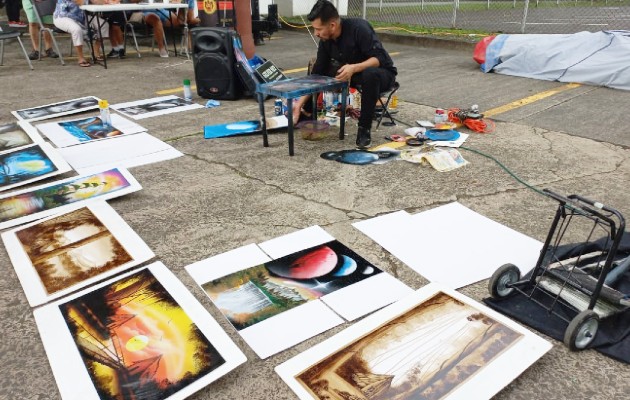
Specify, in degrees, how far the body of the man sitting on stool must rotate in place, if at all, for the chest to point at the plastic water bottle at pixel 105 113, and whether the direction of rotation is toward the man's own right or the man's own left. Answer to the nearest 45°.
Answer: approximately 45° to the man's own right

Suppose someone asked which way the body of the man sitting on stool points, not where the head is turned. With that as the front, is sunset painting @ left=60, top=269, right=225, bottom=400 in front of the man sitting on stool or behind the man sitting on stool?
in front

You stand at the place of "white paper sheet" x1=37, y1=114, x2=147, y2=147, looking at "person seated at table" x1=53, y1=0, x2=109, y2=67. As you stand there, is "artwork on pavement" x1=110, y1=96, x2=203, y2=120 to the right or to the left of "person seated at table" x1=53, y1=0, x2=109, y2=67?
right

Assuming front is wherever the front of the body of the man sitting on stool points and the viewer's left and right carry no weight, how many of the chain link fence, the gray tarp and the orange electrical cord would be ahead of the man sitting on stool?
0

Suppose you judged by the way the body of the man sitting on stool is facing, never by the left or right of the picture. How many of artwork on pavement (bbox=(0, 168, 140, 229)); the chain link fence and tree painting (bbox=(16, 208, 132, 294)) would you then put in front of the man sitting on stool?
2

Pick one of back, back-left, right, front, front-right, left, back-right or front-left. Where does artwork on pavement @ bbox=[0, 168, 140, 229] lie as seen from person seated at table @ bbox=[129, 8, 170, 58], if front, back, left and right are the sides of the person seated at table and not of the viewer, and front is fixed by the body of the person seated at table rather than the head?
right

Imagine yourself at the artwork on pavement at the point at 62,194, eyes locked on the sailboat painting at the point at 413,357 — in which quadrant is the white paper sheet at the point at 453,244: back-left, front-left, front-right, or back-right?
front-left

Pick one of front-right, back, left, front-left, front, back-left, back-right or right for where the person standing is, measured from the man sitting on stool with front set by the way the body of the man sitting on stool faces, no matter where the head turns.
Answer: right

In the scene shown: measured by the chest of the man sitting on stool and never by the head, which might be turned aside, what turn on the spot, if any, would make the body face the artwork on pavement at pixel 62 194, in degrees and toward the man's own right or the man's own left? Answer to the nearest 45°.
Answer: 0° — they already face it

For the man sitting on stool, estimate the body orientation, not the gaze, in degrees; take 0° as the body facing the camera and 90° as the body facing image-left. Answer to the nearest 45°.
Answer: approximately 45°

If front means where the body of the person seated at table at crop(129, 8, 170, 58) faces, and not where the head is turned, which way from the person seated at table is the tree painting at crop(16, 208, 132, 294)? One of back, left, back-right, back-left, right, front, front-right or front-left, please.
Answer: right
